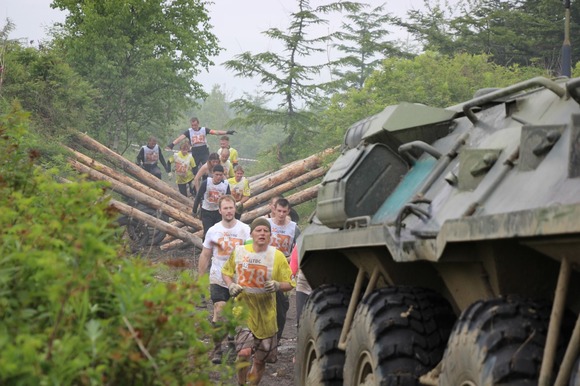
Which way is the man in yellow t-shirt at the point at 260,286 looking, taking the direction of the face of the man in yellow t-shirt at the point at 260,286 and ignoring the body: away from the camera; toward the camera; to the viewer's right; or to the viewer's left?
toward the camera

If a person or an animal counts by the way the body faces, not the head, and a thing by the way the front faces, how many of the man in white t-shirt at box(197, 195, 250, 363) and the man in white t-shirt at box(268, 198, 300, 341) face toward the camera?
2

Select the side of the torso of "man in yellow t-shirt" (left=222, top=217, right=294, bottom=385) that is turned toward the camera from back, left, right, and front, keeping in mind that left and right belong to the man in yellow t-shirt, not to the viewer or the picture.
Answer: front

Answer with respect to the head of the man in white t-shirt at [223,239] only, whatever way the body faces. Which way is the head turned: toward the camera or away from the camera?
toward the camera

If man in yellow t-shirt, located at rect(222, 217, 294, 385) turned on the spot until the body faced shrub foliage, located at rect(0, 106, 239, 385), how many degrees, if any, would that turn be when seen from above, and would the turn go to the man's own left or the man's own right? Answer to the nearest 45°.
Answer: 0° — they already face it

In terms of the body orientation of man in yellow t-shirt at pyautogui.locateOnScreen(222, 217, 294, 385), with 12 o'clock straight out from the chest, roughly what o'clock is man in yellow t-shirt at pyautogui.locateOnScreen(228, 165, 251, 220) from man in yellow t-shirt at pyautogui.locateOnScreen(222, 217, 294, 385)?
man in yellow t-shirt at pyautogui.locateOnScreen(228, 165, 251, 220) is roughly at 6 o'clock from man in yellow t-shirt at pyautogui.locateOnScreen(222, 217, 294, 385).

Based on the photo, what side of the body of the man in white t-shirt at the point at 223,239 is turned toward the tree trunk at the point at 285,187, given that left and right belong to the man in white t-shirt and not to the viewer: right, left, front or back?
back

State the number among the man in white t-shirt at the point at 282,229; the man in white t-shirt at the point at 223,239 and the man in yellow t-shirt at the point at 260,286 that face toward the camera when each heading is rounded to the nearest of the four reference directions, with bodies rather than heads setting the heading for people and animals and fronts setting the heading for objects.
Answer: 3

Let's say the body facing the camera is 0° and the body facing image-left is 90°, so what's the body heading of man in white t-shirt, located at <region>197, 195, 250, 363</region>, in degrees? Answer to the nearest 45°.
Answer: approximately 0°

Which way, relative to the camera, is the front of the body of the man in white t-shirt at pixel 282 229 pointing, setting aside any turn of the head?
toward the camera

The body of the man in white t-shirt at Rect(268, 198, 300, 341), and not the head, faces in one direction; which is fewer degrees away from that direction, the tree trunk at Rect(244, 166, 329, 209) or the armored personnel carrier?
the armored personnel carrier

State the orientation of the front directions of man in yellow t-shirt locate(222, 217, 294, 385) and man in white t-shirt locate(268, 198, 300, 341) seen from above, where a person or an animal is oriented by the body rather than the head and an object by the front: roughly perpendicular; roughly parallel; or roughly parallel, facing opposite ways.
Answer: roughly parallel

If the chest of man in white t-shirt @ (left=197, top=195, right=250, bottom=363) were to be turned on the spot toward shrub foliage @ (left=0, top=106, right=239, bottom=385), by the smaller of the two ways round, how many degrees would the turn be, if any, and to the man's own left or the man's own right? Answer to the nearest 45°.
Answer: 0° — they already face it

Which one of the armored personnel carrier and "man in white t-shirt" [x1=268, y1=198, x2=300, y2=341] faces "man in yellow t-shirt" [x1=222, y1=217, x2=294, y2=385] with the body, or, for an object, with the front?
the man in white t-shirt
